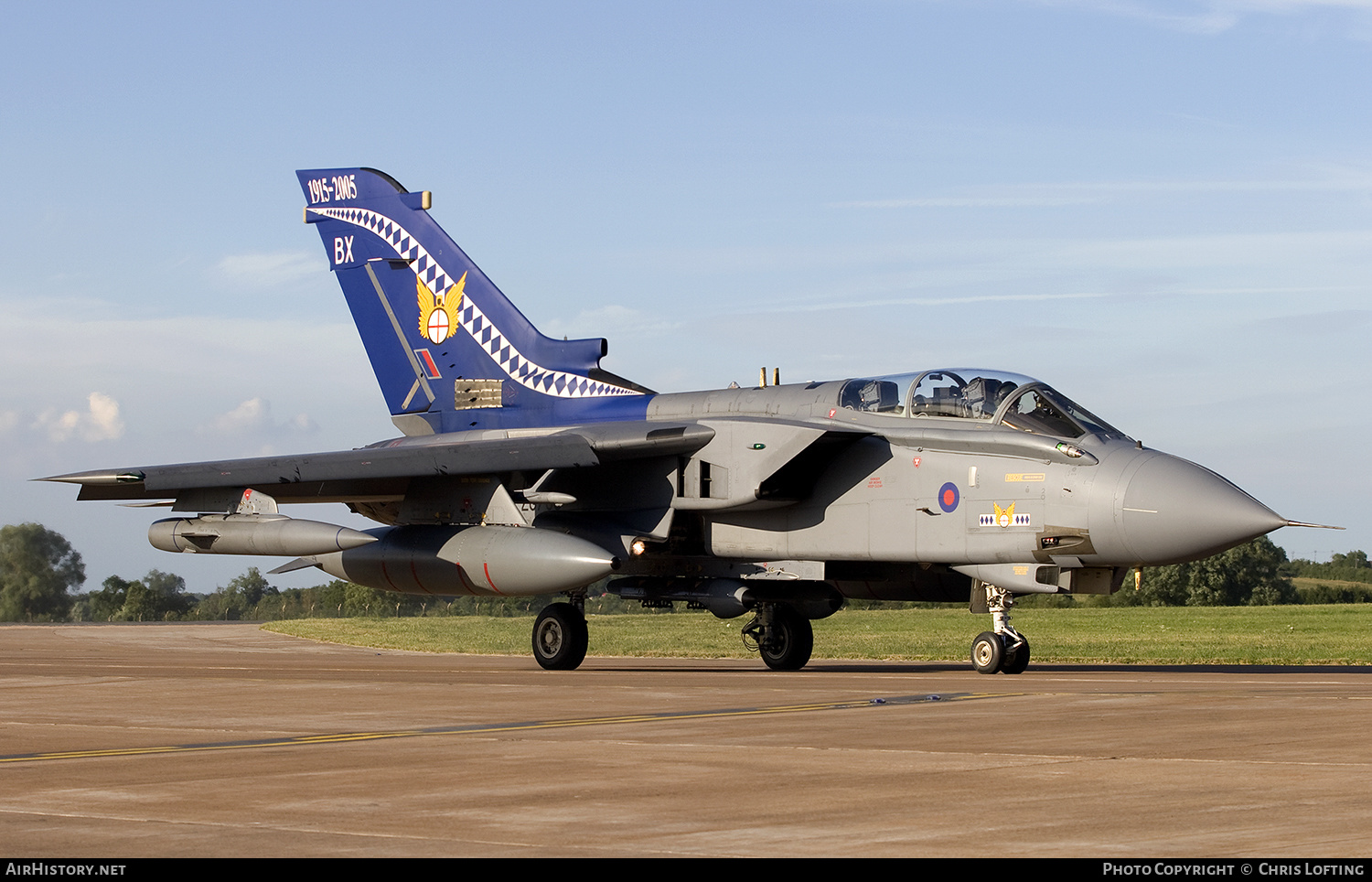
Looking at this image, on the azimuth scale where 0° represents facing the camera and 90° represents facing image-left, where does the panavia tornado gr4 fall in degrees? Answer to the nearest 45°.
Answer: approximately 315°
